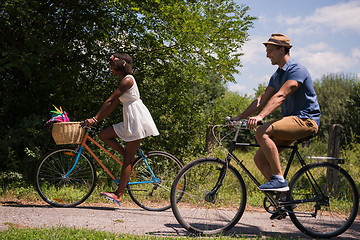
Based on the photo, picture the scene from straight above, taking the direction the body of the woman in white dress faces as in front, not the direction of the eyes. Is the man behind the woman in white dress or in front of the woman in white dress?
behind

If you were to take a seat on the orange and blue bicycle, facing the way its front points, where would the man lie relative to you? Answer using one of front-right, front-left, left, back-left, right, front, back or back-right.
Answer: back-left

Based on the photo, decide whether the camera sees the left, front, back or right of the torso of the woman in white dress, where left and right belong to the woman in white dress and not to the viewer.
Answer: left

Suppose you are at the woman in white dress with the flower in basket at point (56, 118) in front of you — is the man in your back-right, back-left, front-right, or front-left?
back-left

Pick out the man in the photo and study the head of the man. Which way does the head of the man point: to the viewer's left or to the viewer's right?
to the viewer's left

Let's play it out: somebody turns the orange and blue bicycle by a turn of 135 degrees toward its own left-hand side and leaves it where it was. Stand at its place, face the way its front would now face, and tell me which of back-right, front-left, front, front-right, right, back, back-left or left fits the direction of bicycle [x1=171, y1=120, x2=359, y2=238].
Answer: front

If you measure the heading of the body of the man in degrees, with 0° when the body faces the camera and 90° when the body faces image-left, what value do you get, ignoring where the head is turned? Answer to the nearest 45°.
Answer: approximately 90°

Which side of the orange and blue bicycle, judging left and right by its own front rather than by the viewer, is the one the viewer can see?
left

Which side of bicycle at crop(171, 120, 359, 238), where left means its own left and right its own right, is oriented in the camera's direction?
left
